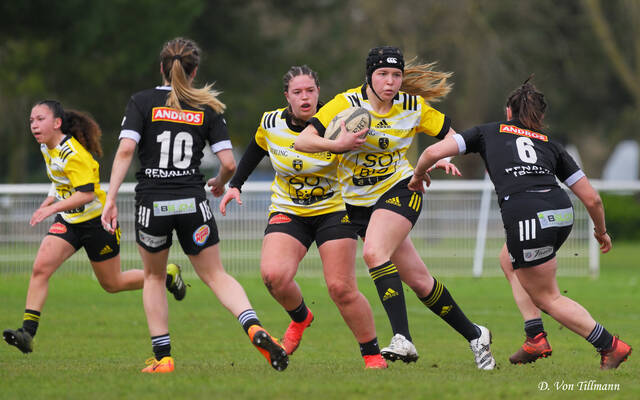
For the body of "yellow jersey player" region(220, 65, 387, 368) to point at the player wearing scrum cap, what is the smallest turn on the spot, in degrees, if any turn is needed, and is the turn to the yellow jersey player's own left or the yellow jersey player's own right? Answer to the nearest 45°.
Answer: approximately 90° to the yellow jersey player's own left

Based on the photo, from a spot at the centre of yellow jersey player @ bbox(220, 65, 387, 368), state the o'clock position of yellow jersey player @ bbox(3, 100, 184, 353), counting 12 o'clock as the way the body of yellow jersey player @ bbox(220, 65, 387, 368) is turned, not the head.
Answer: yellow jersey player @ bbox(3, 100, 184, 353) is roughly at 4 o'clock from yellow jersey player @ bbox(220, 65, 387, 368).

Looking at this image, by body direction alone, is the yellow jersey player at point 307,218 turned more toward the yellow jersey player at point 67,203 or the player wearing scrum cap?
the player wearing scrum cap

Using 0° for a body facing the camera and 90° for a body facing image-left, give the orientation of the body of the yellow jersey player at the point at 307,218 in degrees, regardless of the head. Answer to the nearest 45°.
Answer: approximately 0°

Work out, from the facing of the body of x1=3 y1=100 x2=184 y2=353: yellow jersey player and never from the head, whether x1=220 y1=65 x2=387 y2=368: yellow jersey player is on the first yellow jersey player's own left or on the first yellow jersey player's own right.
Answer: on the first yellow jersey player's own left
